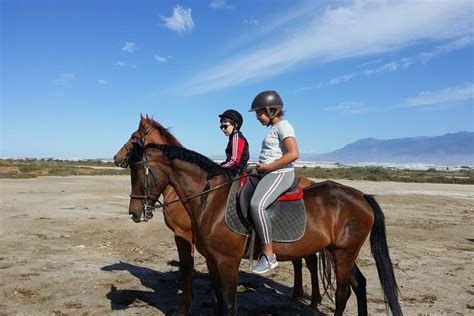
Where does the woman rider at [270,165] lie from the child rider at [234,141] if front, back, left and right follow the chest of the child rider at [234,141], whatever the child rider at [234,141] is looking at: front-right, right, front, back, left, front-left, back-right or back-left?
left

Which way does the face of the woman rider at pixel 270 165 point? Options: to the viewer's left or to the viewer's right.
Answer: to the viewer's left

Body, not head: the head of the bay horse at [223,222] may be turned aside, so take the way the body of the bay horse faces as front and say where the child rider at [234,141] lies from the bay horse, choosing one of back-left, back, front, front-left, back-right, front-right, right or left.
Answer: right

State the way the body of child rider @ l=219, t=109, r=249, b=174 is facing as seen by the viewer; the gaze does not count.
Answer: to the viewer's left

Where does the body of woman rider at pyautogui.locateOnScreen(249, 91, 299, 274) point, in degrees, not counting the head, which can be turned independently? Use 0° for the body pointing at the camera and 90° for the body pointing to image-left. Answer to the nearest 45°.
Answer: approximately 90°

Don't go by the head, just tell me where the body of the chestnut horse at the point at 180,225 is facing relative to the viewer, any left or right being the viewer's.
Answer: facing to the left of the viewer

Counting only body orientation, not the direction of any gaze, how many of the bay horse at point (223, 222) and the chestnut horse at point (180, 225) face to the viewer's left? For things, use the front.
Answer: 2

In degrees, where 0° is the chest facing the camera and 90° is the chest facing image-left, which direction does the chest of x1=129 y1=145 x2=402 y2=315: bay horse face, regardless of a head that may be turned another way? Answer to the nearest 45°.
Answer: approximately 90°

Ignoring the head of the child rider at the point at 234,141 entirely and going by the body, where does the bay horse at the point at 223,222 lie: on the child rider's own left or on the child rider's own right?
on the child rider's own left

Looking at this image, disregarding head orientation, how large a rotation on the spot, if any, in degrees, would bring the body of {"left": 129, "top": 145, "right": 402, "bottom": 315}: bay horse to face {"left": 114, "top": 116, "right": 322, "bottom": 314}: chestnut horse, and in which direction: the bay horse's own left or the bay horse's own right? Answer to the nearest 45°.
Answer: approximately 45° to the bay horse's own right
